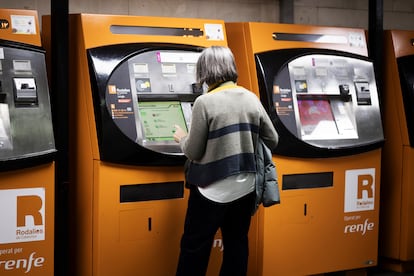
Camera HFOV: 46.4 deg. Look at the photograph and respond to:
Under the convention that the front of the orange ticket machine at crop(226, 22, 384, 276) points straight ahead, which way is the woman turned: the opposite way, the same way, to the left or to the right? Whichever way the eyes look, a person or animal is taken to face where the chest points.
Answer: the opposite way

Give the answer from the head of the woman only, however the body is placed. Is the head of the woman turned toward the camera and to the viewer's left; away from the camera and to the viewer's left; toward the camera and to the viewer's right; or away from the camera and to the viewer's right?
away from the camera and to the viewer's left

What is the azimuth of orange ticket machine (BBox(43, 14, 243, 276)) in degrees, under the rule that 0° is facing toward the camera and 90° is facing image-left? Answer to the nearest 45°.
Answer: approximately 315°

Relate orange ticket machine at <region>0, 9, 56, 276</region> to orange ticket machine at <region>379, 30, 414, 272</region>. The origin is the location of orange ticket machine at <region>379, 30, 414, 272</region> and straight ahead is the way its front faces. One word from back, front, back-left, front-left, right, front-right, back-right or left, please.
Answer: right

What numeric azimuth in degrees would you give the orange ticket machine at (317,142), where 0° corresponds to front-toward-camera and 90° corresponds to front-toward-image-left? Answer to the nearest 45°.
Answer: approximately 315°

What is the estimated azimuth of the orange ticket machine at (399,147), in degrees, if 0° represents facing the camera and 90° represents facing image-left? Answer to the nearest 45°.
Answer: approximately 315°

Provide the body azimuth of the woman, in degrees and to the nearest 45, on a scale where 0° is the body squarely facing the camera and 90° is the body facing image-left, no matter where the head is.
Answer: approximately 135°

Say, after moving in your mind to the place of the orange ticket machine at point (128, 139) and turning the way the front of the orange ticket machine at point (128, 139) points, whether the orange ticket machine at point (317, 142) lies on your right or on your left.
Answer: on your left

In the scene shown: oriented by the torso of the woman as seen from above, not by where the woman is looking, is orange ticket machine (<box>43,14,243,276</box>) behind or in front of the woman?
in front
